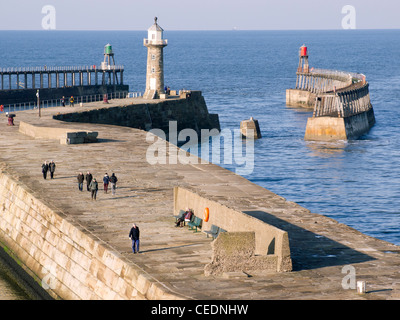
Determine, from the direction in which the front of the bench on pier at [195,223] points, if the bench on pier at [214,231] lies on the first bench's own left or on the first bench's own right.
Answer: on the first bench's own left

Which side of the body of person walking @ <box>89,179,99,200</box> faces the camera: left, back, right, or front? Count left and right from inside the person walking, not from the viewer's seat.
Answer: front

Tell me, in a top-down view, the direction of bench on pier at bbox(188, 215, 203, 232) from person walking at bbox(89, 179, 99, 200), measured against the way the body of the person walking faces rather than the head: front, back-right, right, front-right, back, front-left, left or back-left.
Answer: front-left

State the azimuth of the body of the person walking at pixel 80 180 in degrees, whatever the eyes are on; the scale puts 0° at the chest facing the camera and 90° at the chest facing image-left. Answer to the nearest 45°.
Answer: approximately 0°

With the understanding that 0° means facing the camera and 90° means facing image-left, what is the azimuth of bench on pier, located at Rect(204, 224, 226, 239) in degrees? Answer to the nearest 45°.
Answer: approximately 45°

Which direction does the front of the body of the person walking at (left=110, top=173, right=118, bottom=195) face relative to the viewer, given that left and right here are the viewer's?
facing away from the viewer

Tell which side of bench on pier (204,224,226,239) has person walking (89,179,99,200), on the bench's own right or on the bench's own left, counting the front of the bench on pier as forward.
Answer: on the bench's own right

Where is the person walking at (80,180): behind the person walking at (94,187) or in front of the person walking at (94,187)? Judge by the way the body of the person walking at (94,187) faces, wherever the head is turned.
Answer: behind

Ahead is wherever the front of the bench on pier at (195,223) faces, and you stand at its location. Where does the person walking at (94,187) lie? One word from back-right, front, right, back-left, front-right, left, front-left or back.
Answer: right

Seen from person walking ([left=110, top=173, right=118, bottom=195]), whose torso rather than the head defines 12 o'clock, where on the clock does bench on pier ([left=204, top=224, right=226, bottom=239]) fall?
The bench on pier is roughly at 5 o'clock from the person walking.
